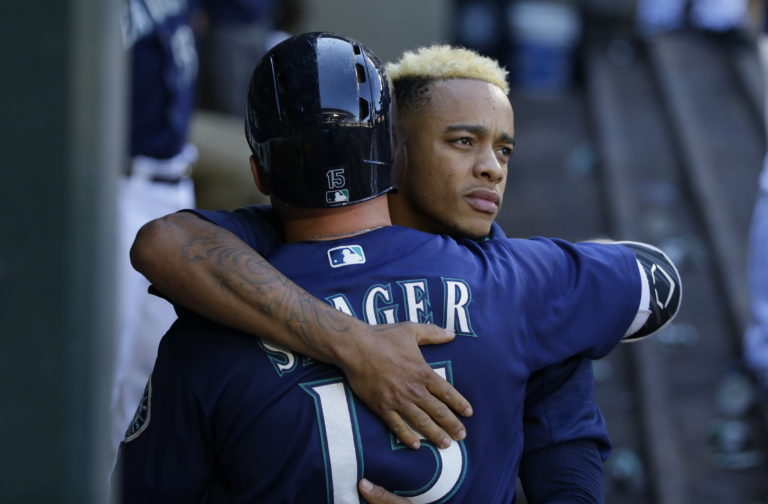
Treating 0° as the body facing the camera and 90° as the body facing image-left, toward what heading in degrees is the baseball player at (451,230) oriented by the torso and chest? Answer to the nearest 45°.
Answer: approximately 315°

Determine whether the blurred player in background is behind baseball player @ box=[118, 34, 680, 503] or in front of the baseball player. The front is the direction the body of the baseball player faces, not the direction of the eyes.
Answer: in front

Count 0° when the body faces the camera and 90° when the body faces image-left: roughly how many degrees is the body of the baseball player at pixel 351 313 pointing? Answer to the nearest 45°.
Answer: approximately 180°
